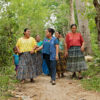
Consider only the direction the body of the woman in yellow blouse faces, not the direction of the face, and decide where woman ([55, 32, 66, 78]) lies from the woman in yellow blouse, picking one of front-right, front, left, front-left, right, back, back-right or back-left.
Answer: back-left

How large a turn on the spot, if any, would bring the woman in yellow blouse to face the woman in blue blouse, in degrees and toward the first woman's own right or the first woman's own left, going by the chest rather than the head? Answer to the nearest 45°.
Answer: approximately 90° to the first woman's own left

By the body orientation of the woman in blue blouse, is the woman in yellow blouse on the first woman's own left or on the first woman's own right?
on the first woman's own right

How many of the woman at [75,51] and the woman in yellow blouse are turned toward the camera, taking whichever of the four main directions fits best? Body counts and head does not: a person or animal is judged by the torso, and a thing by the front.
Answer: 2

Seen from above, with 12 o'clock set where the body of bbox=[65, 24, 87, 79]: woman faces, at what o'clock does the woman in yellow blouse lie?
The woman in yellow blouse is roughly at 2 o'clock from the woman.

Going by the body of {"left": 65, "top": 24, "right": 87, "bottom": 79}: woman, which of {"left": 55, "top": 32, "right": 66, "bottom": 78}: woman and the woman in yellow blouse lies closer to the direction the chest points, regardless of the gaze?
the woman in yellow blouse

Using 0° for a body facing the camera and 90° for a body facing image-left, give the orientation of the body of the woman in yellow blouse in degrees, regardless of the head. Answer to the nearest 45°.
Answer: approximately 0°

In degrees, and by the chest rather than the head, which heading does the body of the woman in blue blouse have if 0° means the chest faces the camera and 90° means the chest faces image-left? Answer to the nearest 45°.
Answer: approximately 45°
